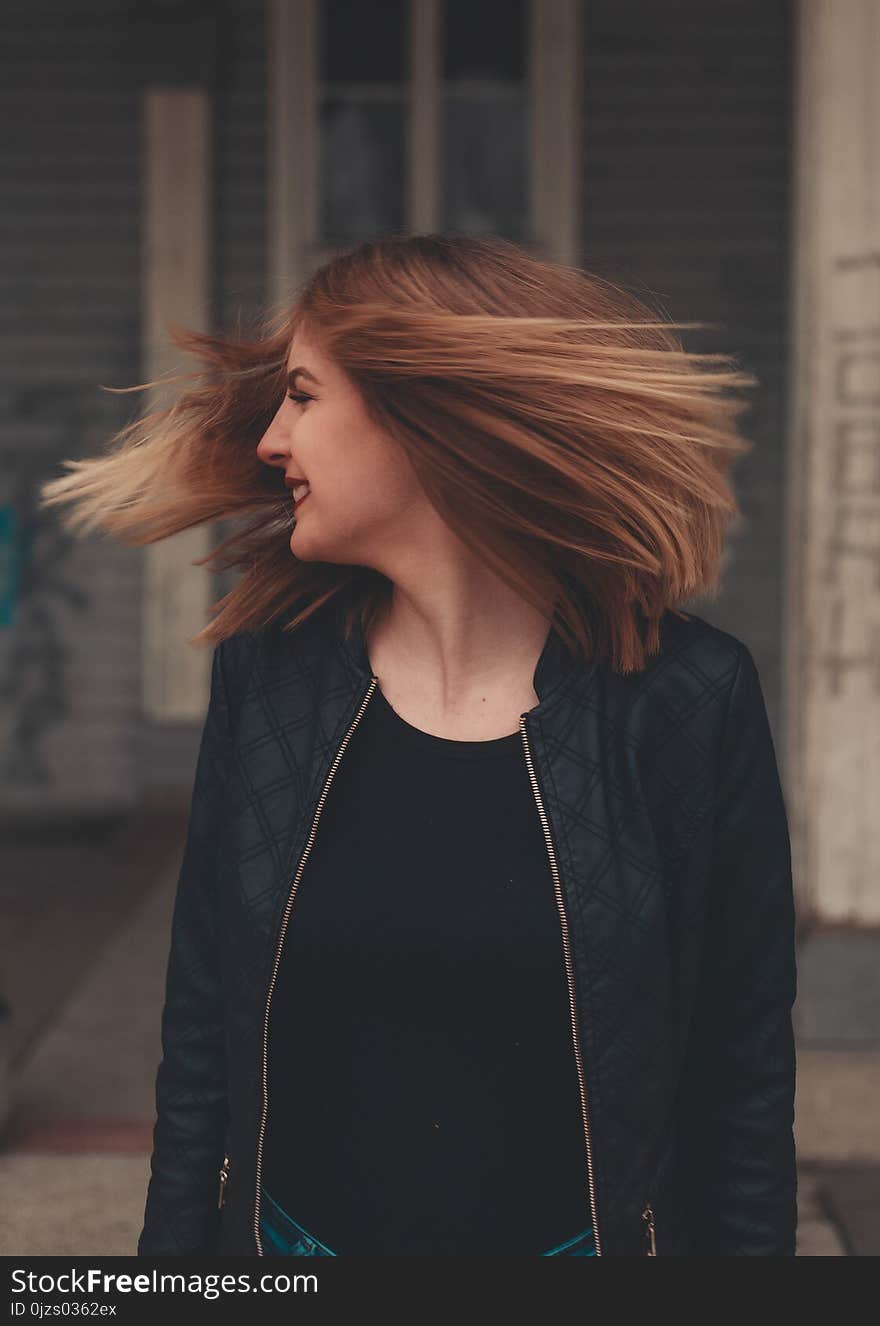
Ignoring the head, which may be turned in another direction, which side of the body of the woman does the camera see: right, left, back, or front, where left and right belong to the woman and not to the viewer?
front

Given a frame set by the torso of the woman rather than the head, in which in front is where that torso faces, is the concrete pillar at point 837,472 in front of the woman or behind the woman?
behind

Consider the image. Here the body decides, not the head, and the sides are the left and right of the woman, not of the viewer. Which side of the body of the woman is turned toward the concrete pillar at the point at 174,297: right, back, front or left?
back

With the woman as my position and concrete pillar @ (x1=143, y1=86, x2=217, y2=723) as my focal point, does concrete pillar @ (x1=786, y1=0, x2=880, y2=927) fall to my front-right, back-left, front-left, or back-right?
front-right

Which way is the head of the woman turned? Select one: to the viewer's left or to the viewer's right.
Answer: to the viewer's left
